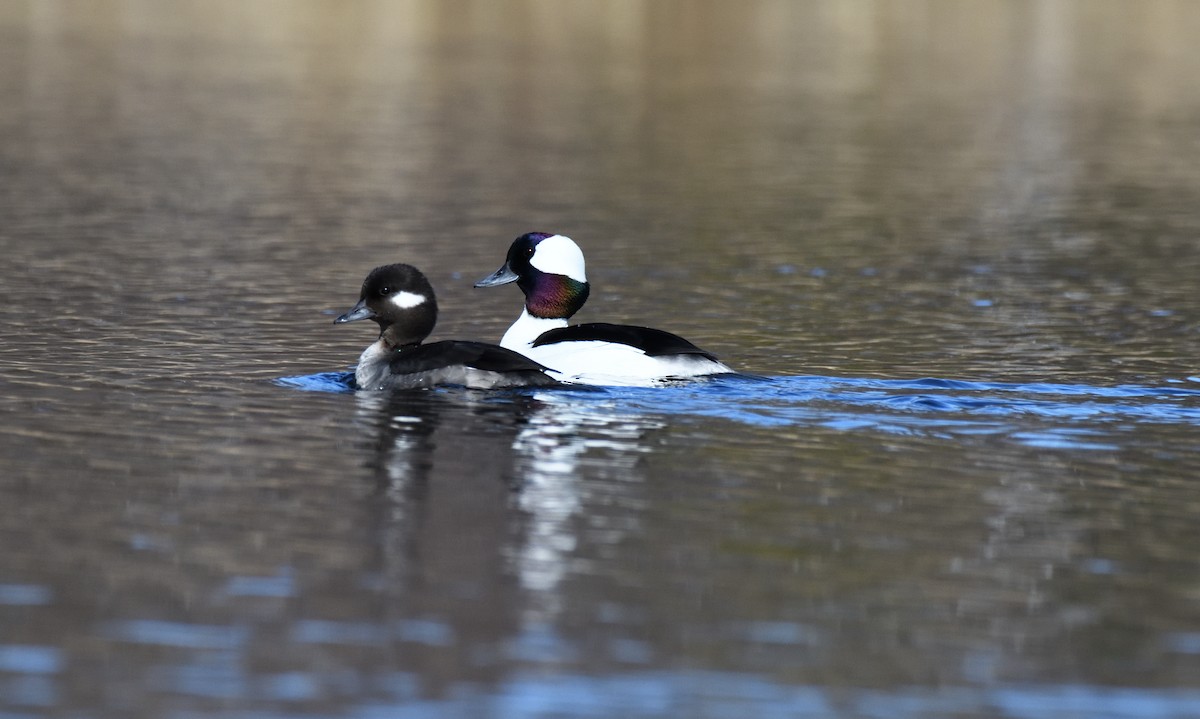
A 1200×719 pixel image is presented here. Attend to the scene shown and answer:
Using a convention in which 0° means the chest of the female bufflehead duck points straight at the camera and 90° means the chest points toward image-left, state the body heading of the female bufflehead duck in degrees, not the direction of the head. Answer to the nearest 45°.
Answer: approximately 90°

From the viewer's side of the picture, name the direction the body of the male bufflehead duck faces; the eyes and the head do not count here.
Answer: to the viewer's left

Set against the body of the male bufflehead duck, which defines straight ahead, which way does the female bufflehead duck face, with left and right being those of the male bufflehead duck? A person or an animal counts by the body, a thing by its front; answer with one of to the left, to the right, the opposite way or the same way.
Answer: the same way

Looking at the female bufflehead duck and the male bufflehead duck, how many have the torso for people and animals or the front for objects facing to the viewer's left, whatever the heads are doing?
2

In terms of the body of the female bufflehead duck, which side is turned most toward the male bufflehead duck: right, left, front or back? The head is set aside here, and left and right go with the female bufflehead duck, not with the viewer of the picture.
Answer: back

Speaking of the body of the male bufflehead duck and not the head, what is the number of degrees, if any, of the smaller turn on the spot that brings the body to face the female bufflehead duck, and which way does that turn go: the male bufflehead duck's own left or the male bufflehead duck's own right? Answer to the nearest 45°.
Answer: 0° — it already faces it
